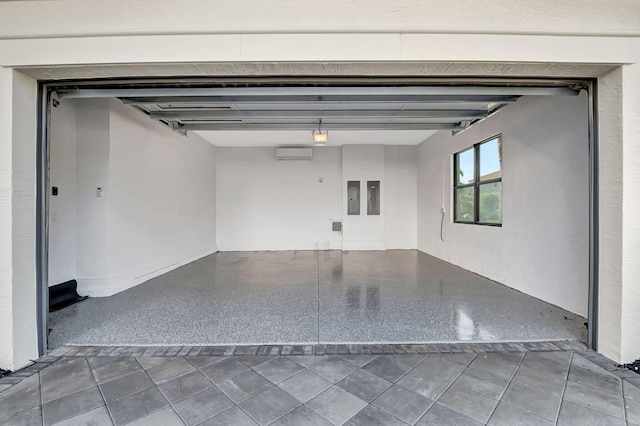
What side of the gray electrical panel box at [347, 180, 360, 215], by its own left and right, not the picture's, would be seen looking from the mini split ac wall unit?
right

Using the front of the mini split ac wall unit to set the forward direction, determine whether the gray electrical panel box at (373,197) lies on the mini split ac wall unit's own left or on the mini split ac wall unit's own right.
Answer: on the mini split ac wall unit's own left

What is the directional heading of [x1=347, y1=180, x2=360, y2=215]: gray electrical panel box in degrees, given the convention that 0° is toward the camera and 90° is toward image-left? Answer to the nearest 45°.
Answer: approximately 0°

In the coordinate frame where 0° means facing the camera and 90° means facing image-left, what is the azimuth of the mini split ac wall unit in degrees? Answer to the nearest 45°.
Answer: approximately 0°

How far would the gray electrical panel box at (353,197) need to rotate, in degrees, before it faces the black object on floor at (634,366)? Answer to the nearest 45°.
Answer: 0° — it already faces it
